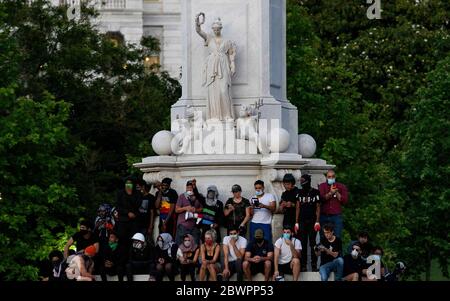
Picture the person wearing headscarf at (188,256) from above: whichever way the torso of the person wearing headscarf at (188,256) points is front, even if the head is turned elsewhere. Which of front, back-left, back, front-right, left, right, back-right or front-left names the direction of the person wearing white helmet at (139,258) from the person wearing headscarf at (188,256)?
right

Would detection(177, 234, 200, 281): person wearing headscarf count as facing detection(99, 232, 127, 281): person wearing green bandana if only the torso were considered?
no

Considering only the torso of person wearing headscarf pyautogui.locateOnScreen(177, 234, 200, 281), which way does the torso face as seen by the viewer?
toward the camera

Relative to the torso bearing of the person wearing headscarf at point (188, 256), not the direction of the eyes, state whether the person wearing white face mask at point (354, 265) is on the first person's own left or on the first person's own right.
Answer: on the first person's own left

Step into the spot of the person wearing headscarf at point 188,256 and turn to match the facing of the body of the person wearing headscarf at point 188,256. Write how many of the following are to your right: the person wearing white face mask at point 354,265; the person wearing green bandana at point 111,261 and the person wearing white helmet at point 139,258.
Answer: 2

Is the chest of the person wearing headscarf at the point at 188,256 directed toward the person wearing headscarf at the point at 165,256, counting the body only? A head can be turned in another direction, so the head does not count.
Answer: no
